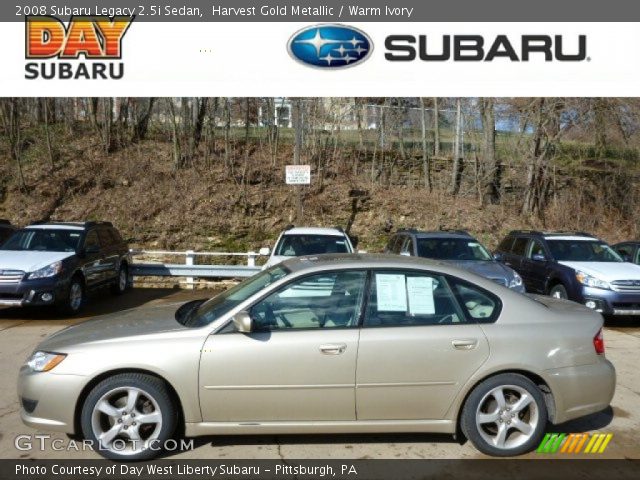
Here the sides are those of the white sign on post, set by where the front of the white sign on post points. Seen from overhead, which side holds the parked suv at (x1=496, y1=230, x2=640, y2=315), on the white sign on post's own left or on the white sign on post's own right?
on the white sign on post's own left

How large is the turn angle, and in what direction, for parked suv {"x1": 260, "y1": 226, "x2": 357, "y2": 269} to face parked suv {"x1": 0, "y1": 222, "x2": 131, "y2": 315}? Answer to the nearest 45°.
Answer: approximately 90° to its right

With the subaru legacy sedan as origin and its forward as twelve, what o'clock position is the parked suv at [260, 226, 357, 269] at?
The parked suv is roughly at 3 o'clock from the subaru legacy sedan.

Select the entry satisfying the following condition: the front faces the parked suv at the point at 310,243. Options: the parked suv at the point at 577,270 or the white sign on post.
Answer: the white sign on post

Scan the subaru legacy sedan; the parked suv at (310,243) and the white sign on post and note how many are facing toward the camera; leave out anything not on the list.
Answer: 2

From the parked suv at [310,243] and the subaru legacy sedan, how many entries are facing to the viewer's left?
1

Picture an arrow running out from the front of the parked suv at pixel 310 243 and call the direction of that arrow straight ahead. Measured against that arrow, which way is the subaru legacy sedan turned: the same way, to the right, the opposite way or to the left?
to the right

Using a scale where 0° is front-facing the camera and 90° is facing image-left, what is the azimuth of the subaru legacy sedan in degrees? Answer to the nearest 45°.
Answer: approximately 90°

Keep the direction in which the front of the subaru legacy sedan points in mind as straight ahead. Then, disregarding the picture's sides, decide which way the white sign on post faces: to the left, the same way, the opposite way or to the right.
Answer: to the left

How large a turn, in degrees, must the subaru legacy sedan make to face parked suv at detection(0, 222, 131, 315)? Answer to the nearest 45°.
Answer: approximately 45° to its right

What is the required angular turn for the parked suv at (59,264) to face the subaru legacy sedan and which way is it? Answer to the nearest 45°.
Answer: approximately 45° to its left
